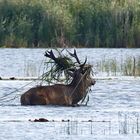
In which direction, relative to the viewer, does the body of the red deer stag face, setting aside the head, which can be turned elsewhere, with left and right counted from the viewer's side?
facing to the right of the viewer
